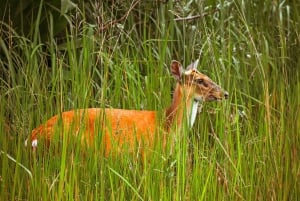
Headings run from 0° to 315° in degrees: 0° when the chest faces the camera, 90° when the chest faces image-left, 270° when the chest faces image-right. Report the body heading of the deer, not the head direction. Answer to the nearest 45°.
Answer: approximately 270°
